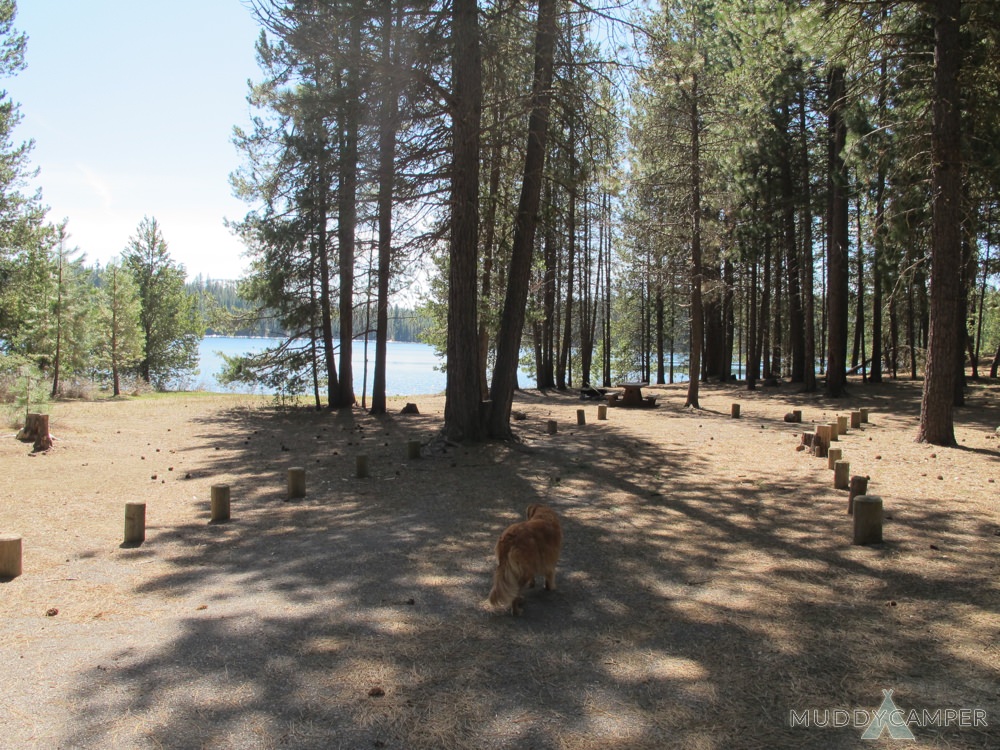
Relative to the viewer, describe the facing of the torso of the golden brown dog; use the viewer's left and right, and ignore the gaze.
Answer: facing away from the viewer and to the right of the viewer

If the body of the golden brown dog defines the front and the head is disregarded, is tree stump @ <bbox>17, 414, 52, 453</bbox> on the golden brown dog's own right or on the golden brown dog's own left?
on the golden brown dog's own left

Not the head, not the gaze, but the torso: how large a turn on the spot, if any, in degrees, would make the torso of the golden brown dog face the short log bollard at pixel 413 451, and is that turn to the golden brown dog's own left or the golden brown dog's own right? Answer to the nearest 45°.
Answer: approximately 45° to the golden brown dog's own left

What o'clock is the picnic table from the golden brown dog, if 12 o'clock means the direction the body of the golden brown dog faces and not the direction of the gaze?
The picnic table is roughly at 11 o'clock from the golden brown dog.

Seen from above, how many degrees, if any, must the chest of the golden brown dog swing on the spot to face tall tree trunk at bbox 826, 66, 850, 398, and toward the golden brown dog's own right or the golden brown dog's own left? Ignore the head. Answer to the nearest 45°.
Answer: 0° — it already faces it

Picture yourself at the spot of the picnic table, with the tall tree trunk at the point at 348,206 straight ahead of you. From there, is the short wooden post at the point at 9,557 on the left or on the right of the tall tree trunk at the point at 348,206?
left

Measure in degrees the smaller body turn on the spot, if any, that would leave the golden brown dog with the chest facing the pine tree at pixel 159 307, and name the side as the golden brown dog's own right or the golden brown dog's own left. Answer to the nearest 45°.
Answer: approximately 90° to the golden brown dog's own left

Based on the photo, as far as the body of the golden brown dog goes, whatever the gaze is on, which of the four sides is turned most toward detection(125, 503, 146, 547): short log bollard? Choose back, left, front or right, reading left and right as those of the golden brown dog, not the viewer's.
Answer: left

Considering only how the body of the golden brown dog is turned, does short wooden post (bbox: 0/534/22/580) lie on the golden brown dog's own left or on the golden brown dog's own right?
on the golden brown dog's own left

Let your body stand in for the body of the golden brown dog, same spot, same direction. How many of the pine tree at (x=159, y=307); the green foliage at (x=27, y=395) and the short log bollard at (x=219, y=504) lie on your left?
3

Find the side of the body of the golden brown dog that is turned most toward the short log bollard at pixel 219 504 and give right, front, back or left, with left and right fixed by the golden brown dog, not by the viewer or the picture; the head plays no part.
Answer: left

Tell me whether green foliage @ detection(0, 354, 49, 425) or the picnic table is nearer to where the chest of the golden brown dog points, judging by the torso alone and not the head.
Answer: the picnic table

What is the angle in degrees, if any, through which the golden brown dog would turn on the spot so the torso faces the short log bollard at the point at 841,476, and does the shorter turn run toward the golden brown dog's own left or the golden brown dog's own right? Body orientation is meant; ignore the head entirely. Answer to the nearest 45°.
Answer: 0° — it already faces it

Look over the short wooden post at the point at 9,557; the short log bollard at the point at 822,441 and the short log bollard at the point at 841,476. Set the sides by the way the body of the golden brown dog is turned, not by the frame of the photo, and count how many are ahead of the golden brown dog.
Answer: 2
